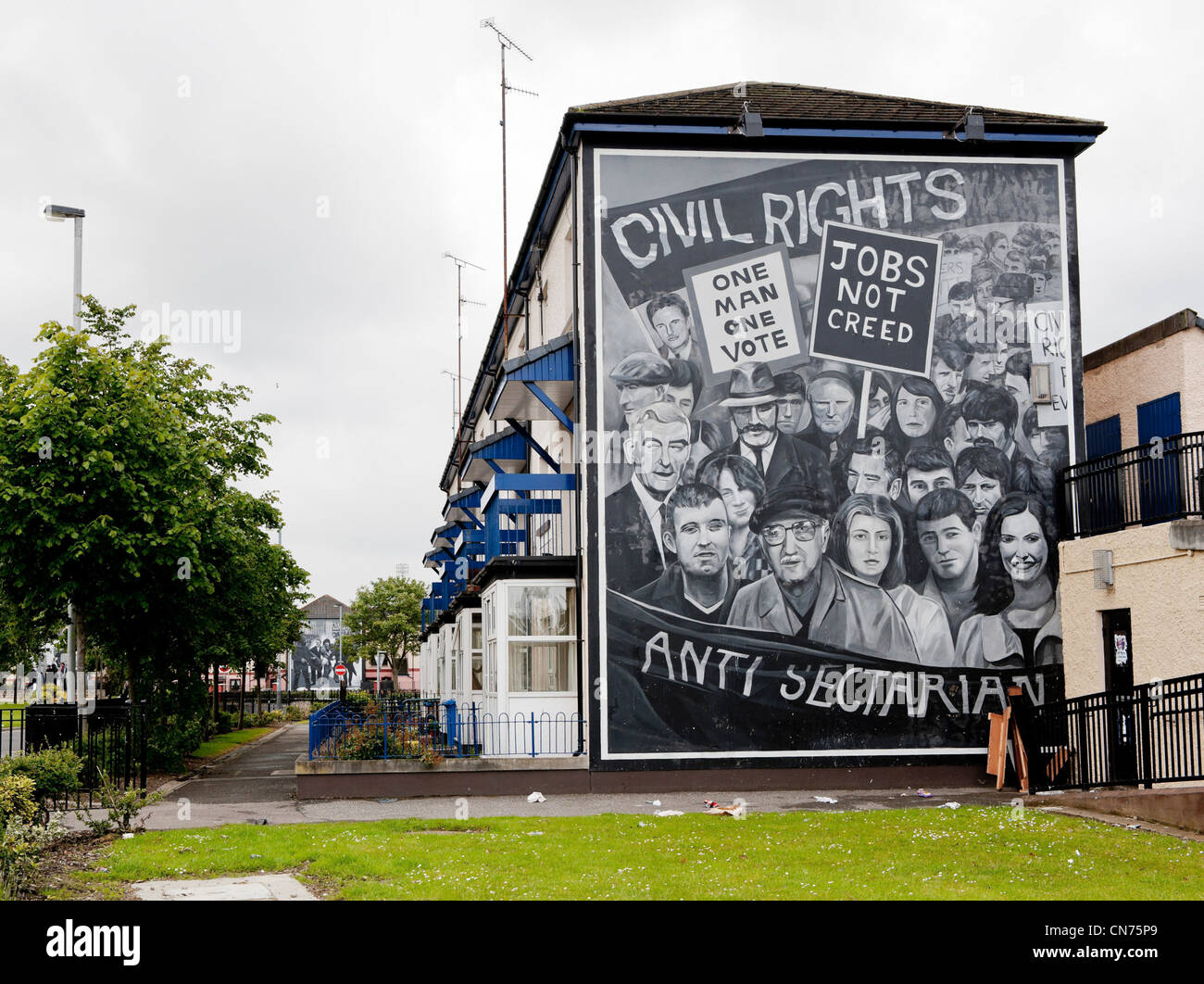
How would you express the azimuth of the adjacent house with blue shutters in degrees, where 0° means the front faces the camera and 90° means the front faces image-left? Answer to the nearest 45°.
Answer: approximately 45°

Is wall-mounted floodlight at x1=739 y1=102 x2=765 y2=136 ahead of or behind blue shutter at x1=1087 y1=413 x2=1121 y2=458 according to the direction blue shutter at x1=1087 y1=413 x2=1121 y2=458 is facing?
ahead

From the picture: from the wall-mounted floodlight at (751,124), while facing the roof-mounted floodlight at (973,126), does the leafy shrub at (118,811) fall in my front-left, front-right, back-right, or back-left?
back-right

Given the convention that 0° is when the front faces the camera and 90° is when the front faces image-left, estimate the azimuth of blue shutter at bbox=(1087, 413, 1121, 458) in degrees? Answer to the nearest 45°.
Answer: approximately 45°

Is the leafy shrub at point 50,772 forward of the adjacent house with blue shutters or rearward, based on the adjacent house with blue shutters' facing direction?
forward

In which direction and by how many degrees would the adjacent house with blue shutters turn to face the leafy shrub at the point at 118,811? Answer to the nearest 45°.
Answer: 0° — it already faces it
